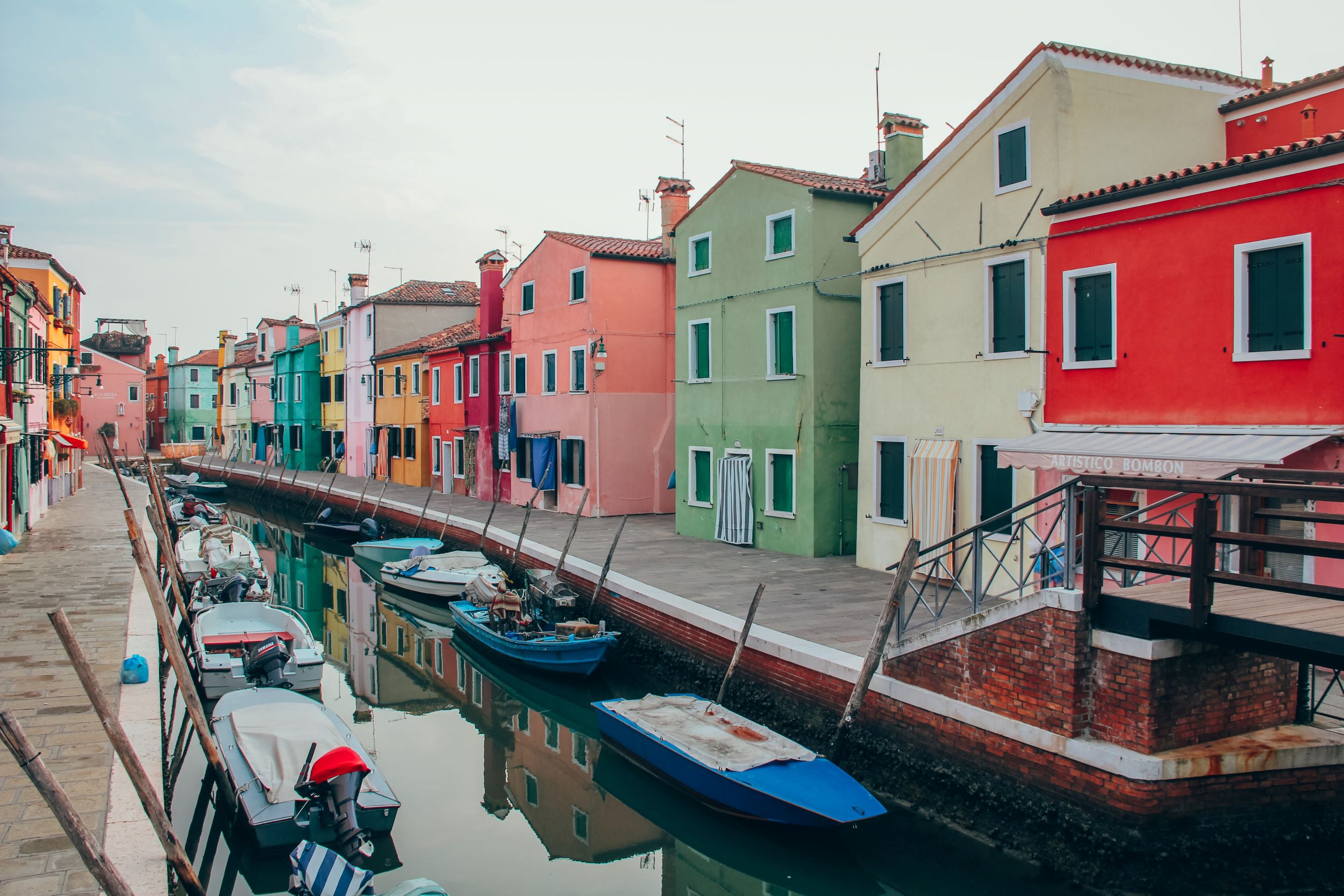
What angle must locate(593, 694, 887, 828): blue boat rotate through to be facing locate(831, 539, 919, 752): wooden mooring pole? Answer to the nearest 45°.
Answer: approximately 45° to its left

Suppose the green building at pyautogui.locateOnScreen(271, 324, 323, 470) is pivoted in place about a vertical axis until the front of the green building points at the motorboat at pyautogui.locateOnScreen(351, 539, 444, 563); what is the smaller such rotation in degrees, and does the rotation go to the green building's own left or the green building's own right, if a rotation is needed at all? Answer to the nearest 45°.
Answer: approximately 45° to the green building's own left

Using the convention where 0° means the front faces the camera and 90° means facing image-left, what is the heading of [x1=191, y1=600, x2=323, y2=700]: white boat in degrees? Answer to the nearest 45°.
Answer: approximately 180°

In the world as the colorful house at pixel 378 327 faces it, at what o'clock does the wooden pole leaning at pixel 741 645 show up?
The wooden pole leaning is roughly at 10 o'clock from the colorful house.

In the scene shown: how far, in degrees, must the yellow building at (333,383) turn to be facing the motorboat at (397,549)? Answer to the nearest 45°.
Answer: approximately 45° to its left

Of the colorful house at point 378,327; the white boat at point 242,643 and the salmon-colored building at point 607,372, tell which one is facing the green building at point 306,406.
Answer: the white boat

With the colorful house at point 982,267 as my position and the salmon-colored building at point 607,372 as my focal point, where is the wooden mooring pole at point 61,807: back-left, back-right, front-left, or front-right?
back-left

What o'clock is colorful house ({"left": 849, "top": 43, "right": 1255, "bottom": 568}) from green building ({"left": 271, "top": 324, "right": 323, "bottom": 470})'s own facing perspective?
The colorful house is roughly at 10 o'clock from the green building.

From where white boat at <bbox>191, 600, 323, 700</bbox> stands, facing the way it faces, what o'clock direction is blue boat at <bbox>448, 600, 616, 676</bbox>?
The blue boat is roughly at 4 o'clock from the white boat.

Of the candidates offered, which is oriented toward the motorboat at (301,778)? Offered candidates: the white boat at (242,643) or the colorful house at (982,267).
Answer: the colorful house

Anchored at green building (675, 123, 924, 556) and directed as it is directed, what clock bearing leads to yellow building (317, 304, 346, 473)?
The yellow building is roughly at 3 o'clock from the green building.

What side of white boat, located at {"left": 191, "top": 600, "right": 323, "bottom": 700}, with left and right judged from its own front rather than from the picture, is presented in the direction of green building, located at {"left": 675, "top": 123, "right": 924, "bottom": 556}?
right

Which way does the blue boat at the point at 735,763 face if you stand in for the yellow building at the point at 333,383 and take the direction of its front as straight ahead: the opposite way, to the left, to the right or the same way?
to the left
